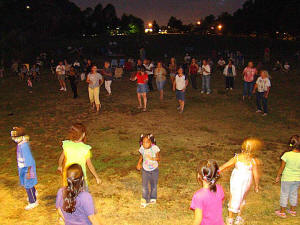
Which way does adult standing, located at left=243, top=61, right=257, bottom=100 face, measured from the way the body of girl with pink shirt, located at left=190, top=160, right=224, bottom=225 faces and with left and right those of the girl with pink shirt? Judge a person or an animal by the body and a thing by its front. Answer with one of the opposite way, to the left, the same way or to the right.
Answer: the opposite way

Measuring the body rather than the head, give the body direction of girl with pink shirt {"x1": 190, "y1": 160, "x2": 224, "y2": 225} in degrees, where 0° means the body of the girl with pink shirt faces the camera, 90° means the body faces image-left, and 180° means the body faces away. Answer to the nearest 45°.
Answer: approximately 180°

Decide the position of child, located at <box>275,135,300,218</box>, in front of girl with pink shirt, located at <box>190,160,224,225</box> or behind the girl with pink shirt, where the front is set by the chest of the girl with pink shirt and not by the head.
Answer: in front

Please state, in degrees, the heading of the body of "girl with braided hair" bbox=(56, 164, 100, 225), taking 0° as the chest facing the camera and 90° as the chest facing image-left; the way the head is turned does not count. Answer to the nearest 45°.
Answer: approximately 180°

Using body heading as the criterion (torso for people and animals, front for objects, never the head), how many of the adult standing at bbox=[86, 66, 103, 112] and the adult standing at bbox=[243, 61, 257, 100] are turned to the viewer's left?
0

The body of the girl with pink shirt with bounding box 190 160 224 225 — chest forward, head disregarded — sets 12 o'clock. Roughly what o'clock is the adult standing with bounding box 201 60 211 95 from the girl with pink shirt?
The adult standing is roughly at 12 o'clock from the girl with pink shirt.

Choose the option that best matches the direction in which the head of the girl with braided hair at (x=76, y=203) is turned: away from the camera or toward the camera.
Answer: away from the camera

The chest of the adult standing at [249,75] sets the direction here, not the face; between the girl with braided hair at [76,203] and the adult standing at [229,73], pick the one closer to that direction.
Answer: the girl with braided hair

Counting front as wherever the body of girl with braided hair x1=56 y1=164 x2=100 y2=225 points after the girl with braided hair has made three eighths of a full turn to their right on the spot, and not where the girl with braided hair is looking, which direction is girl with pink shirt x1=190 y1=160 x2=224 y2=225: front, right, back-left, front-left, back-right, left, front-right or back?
front-left

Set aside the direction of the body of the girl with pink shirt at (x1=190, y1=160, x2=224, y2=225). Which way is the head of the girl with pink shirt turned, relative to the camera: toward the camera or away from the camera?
away from the camera
